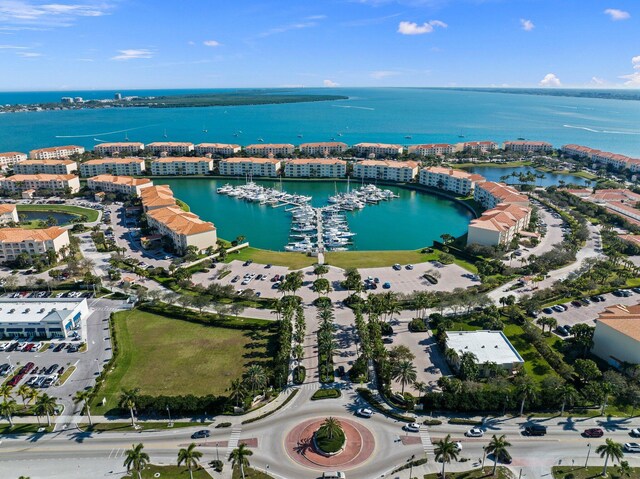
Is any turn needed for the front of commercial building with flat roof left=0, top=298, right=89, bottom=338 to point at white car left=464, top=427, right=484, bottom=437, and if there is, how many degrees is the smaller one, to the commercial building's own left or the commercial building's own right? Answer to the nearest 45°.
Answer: approximately 45° to the commercial building's own left

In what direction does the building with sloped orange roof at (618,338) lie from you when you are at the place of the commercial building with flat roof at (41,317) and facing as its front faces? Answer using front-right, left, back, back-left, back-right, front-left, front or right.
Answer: front-left

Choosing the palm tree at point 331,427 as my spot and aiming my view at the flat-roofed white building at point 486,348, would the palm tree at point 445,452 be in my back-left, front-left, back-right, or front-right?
front-right

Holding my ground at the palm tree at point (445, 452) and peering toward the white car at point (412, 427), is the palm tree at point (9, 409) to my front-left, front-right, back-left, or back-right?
front-left

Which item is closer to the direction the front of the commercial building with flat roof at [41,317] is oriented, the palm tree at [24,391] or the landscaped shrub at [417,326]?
the palm tree

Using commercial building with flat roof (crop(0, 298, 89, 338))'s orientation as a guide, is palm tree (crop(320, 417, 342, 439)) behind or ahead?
ahead

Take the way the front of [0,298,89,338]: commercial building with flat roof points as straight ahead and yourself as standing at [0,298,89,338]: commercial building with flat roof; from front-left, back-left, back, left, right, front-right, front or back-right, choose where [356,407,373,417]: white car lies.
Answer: front-left

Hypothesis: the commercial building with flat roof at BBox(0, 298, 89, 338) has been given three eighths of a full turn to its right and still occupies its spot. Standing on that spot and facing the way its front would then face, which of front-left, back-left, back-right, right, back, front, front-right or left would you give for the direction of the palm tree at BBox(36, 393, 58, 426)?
back-left

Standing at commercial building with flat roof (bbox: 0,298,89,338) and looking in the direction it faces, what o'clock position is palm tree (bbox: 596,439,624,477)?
The palm tree is roughly at 11 o'clock from the commercial building with flat roof.

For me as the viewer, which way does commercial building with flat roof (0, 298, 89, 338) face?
facing the viewer

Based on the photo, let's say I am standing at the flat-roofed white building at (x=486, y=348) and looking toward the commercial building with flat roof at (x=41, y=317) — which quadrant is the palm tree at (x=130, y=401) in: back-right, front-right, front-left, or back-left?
front-left

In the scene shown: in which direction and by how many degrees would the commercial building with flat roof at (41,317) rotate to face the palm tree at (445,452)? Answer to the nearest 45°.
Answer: approximately 45° to its left

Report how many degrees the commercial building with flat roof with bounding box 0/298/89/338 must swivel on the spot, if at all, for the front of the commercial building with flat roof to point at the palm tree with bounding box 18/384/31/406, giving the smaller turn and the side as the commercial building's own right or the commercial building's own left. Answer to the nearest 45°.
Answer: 0° — it already faces it

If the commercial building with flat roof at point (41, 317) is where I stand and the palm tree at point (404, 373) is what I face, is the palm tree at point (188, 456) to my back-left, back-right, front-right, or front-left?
front-right

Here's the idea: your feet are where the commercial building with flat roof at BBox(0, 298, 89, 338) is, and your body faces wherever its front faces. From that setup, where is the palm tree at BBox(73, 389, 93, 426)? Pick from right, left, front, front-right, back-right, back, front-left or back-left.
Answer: front

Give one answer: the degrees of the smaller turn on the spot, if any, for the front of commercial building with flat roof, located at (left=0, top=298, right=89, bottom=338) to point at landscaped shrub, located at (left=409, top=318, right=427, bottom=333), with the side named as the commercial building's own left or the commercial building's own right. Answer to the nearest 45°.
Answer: approximately 45° to the commercial building's own left

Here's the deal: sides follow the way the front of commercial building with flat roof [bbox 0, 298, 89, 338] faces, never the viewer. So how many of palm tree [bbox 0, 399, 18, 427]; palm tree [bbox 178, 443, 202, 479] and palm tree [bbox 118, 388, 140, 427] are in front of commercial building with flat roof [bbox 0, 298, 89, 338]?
3

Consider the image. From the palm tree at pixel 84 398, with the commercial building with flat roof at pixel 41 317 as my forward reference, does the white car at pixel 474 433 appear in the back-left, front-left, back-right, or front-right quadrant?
back-right

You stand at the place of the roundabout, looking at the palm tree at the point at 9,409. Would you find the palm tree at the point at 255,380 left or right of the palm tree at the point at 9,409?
right

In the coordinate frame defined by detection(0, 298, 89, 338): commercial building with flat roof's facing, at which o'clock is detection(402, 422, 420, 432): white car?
The white car is roughly at 11 o'clock from the commercial building with flat roof.
